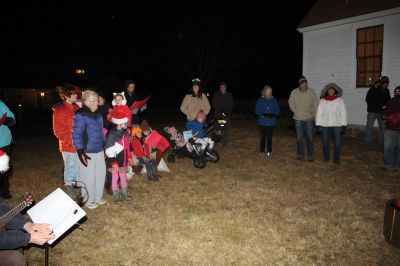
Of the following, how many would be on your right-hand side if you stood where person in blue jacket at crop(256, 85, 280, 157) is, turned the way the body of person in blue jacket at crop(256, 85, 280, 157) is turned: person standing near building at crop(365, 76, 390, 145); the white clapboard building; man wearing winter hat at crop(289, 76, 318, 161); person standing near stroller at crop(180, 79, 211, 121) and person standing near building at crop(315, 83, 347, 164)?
1

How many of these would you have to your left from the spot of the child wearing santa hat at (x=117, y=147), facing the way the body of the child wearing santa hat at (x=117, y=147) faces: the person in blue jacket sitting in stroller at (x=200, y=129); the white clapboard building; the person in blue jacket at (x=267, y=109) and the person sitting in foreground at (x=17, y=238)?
3

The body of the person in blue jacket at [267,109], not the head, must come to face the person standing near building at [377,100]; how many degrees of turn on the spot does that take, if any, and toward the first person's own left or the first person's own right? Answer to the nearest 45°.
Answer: approximately 135° to the first person's own left

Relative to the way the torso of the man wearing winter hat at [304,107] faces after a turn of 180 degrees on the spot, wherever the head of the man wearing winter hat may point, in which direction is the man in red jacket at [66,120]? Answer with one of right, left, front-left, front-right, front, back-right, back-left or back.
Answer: back-left

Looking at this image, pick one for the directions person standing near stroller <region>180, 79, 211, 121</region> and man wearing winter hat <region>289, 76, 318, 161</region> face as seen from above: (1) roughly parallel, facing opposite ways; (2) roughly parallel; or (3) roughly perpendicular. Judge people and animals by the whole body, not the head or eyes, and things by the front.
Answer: roughly parallel

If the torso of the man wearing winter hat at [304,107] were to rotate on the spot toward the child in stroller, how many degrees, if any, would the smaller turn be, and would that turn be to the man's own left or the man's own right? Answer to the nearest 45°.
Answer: approximately 90° to the man's own right

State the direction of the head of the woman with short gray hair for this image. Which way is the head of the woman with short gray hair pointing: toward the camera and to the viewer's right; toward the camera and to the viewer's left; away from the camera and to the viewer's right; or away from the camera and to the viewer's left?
toward the camera and to the viewer's right

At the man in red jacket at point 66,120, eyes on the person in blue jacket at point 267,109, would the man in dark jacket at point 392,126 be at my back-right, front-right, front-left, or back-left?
front-right

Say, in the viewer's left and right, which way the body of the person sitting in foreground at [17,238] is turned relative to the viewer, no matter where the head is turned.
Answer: facing to the right of the viewer

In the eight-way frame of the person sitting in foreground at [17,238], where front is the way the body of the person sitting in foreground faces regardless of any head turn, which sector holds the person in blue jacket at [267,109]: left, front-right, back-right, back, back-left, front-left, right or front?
front-left

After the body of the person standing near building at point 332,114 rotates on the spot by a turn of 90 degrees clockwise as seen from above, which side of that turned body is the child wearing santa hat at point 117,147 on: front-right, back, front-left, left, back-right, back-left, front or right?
front-left

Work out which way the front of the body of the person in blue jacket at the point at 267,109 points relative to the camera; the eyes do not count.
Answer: toward the camera

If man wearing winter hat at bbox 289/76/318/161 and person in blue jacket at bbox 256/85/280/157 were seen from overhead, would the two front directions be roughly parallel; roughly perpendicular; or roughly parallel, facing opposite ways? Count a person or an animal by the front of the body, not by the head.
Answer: roughly parallel

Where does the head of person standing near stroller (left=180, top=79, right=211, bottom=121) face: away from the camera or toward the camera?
toward the camera

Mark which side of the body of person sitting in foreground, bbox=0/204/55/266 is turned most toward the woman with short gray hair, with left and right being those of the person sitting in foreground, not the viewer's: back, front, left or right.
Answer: left
